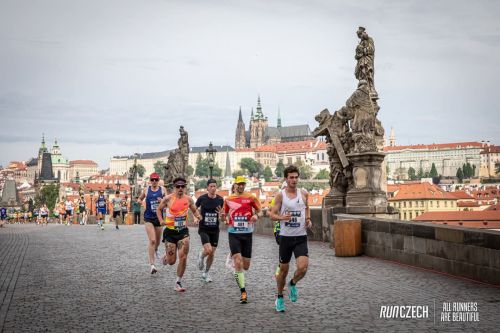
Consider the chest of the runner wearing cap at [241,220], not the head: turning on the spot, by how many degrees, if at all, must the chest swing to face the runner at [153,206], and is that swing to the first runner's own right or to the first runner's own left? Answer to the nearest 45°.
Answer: approximately 135° to the first runner's own right

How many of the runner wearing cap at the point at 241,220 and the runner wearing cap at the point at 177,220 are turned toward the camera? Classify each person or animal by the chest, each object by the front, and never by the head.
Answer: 2

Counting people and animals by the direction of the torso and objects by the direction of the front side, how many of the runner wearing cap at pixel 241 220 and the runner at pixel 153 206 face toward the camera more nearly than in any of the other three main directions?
2

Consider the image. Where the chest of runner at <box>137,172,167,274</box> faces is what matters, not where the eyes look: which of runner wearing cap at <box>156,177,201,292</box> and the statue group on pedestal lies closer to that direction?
the runner wearing cap

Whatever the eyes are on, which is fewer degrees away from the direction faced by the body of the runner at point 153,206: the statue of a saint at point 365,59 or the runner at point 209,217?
the runner

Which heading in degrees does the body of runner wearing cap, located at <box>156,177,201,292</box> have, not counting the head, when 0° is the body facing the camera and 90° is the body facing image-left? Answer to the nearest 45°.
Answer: approximately 0°

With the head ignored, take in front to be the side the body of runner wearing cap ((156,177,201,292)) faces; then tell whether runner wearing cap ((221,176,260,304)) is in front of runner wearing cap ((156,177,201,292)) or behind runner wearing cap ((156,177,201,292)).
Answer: in front

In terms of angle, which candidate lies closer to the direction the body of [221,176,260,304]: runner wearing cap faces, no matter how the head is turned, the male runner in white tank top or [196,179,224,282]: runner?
the male runner in white tank top

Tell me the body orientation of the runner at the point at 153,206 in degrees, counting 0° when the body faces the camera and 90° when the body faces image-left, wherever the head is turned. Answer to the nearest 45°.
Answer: approximately 0°
